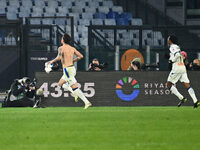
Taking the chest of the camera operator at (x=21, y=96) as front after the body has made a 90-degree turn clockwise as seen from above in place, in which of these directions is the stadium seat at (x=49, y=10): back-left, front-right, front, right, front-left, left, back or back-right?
back

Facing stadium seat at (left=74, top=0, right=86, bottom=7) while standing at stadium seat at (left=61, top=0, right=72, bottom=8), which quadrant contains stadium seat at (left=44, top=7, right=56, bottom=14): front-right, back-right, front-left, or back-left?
back-right

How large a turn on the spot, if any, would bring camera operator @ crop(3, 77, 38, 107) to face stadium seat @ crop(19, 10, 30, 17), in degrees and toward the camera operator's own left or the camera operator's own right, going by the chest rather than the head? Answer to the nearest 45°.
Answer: approximately 90° to the camera operator's own left

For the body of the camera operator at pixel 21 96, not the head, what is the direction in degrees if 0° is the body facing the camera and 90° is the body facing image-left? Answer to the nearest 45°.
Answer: approximately 270°

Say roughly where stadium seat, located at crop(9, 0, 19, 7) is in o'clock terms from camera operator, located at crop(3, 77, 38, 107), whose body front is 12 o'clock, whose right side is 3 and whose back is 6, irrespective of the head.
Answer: The stadium seat is roughly at 9 o'clock from the camera operator.

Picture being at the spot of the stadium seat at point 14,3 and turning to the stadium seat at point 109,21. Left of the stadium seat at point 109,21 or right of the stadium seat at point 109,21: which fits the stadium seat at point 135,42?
right

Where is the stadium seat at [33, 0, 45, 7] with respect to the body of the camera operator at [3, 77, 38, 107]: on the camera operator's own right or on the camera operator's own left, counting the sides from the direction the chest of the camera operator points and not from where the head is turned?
on the camera operator's own left

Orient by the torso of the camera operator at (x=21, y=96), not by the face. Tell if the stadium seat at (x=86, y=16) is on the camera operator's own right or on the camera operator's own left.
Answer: on the camera operator's own left

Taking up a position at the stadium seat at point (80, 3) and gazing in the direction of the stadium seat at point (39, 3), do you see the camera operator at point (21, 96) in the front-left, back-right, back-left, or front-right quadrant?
front-left
